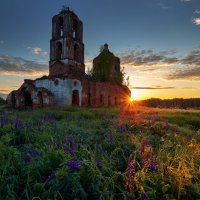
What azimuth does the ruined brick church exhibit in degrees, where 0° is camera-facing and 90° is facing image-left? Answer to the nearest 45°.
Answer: approximately 45°

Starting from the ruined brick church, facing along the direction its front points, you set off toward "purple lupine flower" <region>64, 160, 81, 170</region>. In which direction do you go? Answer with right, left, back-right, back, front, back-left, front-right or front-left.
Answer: front-left
